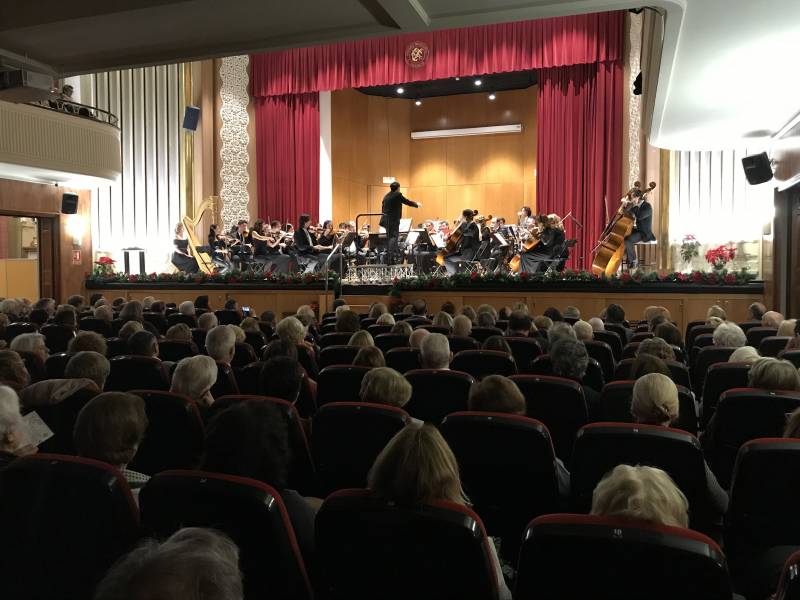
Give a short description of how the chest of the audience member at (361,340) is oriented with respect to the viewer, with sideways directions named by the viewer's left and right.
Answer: facing away from the viewer

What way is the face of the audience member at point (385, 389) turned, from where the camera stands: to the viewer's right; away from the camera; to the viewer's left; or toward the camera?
away from the camera

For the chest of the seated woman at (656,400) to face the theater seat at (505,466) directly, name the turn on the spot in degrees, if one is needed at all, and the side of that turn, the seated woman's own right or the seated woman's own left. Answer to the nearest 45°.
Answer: approximately 135° to the seated woman's own left

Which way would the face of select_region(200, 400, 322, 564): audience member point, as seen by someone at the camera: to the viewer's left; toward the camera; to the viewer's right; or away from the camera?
away from the camera

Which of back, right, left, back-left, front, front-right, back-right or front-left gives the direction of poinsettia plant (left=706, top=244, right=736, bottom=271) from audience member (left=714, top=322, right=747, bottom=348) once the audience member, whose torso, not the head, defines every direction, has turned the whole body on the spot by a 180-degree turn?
back

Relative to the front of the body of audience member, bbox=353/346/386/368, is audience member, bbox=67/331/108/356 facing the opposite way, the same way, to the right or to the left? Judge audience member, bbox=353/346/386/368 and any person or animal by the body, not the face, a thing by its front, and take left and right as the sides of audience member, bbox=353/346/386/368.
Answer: the same way

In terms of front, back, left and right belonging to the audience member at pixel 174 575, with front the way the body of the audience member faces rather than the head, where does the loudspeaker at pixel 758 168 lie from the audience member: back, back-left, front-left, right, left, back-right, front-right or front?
front-right

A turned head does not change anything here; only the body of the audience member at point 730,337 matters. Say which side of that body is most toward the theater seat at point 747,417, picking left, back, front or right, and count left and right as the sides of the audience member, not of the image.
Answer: back

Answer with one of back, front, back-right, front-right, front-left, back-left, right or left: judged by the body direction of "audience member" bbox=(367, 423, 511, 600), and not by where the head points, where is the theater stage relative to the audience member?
front

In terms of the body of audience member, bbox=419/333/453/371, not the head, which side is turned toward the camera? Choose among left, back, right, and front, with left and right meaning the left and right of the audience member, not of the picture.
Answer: back

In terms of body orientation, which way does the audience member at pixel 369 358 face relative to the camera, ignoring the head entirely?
away from the camera

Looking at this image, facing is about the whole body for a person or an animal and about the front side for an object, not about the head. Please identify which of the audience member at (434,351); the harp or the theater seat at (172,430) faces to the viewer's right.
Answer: the harp

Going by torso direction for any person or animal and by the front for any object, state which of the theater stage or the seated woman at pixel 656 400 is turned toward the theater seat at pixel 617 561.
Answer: the theater stage

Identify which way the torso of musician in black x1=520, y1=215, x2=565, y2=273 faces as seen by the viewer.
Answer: to the viewer's left

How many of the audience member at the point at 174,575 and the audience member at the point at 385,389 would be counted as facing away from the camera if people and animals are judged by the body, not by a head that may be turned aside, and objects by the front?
2

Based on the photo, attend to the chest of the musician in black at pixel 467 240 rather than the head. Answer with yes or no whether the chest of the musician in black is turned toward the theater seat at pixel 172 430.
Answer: no

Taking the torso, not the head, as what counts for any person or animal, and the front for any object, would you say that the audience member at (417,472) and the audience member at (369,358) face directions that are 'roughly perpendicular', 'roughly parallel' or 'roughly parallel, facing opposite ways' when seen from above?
roughly parallel

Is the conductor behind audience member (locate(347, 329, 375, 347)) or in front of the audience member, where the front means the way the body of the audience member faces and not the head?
in front

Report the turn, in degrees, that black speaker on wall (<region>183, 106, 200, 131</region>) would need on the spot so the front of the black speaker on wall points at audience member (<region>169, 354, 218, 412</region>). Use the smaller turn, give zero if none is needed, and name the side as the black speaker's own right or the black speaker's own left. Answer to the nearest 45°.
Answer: approximately 45° to the black speaker's own right

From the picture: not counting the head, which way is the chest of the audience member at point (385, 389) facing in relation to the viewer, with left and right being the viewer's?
facing away from the viewer

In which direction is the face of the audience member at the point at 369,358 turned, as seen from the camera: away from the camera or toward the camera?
away from the camera

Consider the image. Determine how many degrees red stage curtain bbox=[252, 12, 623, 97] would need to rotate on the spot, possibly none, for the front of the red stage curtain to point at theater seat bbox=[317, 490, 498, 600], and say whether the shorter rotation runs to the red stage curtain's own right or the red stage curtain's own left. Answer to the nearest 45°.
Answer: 0° — it already faces it
